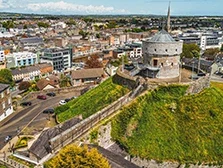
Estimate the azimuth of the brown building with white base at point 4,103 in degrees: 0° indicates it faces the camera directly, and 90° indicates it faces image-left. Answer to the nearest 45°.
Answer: approximately 315°

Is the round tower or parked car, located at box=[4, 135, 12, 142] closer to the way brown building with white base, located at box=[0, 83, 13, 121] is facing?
the round tower

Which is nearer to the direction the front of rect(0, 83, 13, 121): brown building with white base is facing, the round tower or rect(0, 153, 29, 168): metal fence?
the round tower

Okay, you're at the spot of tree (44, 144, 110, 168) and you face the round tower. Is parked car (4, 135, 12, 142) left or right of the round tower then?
left

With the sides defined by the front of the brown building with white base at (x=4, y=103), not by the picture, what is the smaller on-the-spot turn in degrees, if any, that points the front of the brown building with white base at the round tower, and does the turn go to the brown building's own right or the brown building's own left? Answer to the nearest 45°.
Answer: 0° — it already faces it

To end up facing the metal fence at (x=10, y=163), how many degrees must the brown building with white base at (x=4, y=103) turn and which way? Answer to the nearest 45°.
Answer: approximately 45° to its right

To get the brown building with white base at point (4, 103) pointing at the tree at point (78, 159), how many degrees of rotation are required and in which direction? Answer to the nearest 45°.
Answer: approximately 45° to its right

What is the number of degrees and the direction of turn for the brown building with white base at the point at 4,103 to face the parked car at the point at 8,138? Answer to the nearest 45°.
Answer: approximately 45° to its right
